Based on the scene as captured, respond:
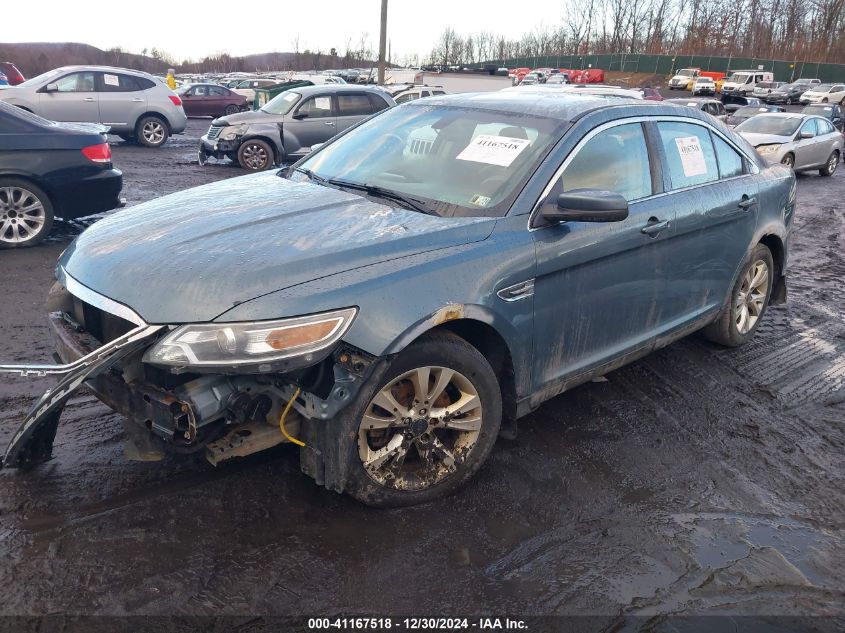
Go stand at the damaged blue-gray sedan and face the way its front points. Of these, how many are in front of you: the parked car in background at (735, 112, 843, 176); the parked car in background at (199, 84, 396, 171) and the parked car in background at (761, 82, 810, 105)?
0

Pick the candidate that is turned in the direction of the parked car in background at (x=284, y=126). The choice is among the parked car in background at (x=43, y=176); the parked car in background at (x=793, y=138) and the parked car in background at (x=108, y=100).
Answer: the parked car in background at (x=793, y=138)

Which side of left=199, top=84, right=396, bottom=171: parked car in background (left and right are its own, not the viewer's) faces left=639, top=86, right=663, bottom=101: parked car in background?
back

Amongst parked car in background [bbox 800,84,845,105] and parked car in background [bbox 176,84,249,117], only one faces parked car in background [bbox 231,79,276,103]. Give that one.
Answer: parked car in background [bbox 800,84,845,105]

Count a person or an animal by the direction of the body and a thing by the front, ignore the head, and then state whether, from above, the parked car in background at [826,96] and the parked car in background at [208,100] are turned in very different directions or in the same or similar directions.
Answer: same or similar directions

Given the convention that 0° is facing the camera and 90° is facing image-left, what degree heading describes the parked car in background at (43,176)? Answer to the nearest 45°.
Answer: approximately 90°

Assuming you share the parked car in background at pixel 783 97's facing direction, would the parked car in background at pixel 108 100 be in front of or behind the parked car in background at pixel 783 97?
in front

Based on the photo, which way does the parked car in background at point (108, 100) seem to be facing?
to the viewer's left

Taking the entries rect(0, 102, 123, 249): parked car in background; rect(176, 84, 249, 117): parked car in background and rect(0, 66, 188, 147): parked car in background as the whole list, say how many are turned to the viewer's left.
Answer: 3

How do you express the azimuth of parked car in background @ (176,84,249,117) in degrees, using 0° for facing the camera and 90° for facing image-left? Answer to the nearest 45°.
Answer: approximately 90°

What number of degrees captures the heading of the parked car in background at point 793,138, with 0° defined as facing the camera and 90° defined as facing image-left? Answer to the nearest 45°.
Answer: approximately 45°

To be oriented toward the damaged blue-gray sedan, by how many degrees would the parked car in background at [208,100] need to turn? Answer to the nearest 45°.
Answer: approximately 90° to its left

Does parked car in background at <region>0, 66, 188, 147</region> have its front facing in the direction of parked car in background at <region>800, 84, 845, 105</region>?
no

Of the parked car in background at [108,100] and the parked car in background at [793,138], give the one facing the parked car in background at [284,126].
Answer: the parked car in background at [793,138]

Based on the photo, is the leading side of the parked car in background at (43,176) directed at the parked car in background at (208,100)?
no

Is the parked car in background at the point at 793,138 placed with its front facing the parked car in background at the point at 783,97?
no

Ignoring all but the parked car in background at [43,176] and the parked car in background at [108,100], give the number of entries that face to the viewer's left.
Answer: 2
